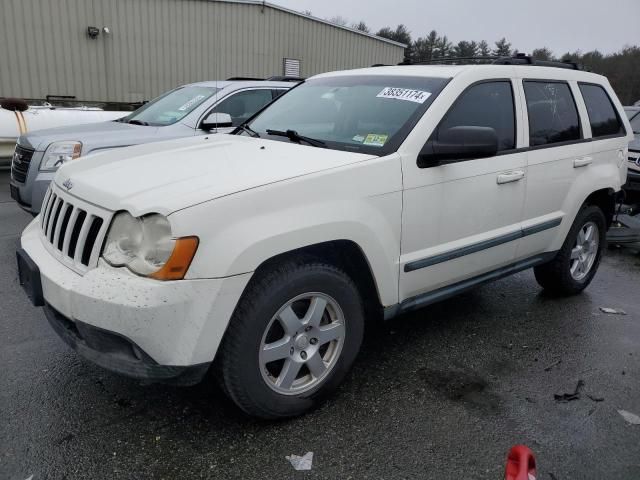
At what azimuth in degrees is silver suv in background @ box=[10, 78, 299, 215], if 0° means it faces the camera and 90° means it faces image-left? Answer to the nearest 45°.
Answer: approximately 45°

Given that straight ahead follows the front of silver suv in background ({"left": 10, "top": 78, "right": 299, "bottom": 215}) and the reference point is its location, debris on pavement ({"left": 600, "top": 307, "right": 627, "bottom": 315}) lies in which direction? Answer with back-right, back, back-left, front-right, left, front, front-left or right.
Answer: left

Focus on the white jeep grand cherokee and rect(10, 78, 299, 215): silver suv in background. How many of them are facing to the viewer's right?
0

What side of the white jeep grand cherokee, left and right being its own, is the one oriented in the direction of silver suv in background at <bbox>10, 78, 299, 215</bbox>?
right

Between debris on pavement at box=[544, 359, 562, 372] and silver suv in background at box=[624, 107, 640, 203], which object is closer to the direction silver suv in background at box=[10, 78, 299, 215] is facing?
the debris on pavement

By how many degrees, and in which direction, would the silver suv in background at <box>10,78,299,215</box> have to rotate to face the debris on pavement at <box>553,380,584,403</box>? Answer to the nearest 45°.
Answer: approximately 90° to its left

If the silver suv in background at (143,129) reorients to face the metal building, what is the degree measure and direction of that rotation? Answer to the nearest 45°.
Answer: approximately 135° to its right

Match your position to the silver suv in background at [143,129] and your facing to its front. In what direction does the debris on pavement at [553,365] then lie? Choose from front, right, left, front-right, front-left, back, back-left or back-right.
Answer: left

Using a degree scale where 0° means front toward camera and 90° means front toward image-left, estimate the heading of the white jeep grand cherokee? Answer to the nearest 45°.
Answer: approximately 45°
